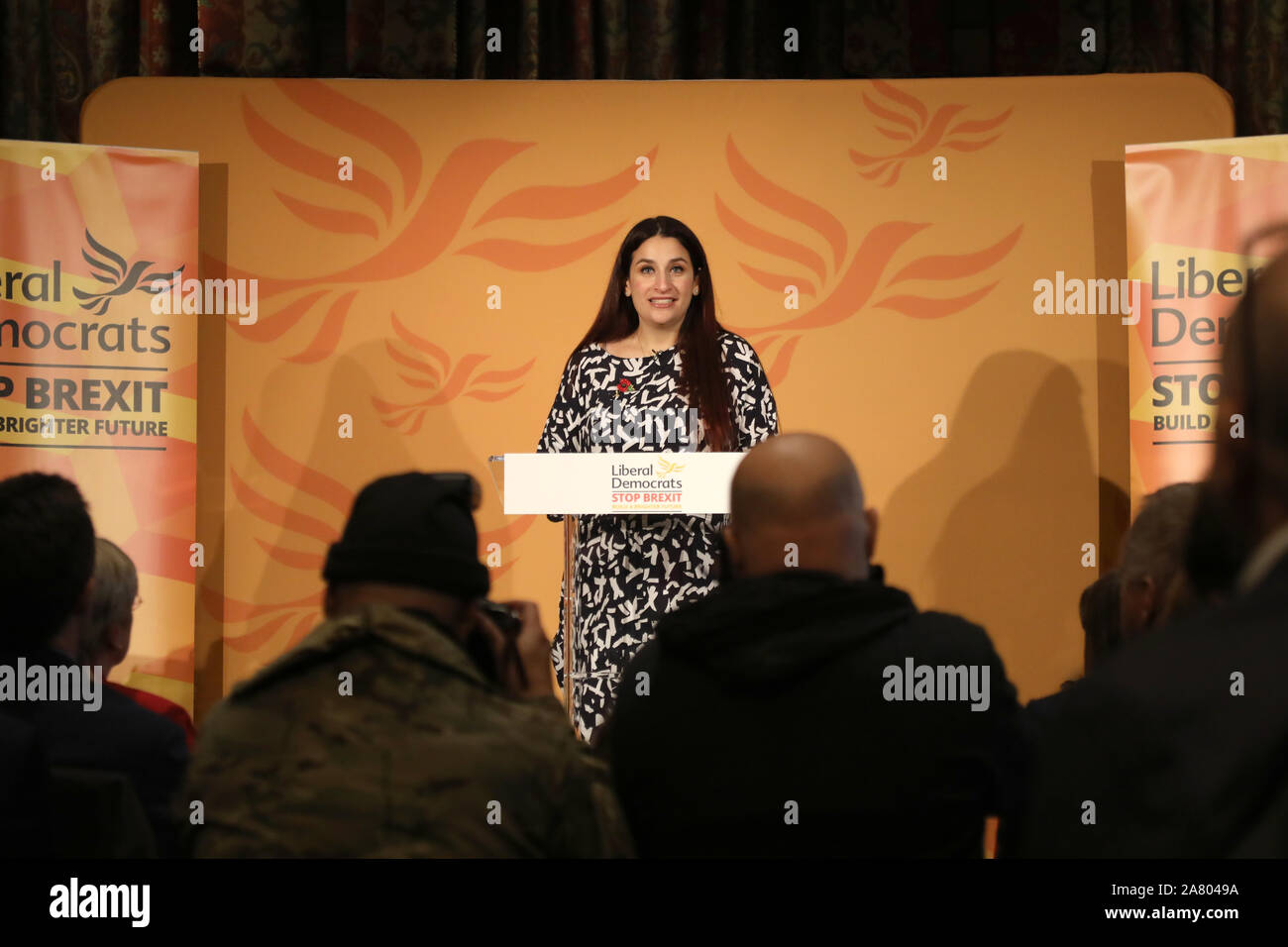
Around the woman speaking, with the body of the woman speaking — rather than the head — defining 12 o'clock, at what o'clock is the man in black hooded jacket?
The man in black hooded jacket is roughly at 12 o'clock from the woman speaking.

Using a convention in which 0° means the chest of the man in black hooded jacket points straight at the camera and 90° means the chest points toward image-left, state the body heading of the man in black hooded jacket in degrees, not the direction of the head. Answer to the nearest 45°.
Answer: approximately 180°

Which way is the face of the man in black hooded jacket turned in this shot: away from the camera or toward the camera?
away from the camera

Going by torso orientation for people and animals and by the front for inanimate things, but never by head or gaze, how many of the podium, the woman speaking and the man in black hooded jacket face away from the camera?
1

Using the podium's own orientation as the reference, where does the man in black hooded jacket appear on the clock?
The man in black hooded jacket is roughly at 12 o'clock from the podium.

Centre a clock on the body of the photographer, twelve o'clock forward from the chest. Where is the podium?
The podium is roughly at 11 o'clock from the photographer.

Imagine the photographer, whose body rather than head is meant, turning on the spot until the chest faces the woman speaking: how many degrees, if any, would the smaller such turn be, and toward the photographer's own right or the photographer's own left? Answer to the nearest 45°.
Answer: approximately 45° to the photographer's own left

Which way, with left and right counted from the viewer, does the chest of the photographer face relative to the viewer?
facing away from the viewer and to the right of the viewer
